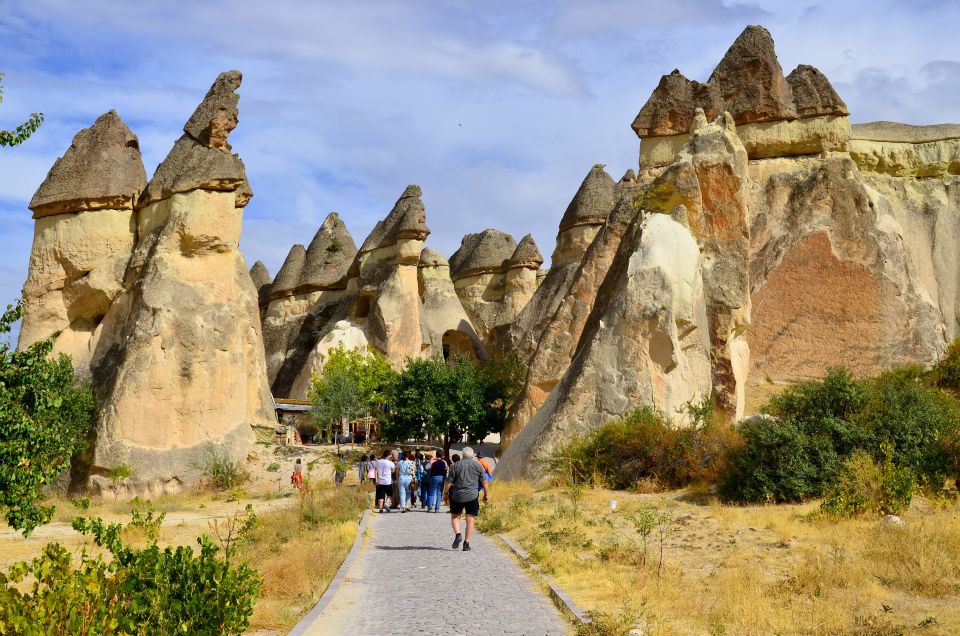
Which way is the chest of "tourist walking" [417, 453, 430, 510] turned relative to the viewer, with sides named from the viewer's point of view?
facing away from the viewer

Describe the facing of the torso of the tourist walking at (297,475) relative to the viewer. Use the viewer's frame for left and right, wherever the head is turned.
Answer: facing away from the viewer

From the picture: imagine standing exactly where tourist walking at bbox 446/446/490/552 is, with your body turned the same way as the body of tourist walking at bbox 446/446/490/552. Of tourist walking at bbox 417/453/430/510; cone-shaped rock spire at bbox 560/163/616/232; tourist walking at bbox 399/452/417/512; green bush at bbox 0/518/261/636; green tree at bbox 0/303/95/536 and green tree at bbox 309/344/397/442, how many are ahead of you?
4

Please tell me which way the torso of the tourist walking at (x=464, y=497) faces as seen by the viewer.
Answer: away from the camera

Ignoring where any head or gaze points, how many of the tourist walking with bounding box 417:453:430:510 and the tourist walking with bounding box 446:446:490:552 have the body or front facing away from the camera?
2

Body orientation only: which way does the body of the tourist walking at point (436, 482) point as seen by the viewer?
away from the camera
